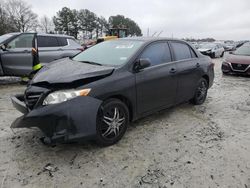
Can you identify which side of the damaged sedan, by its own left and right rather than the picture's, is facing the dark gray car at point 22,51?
right

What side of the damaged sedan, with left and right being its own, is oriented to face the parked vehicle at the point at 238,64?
back

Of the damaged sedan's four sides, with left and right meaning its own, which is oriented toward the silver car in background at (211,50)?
back

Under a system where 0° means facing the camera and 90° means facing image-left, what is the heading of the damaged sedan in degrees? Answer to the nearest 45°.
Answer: approximately 45°

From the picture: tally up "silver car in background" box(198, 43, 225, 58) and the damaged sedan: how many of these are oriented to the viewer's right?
0

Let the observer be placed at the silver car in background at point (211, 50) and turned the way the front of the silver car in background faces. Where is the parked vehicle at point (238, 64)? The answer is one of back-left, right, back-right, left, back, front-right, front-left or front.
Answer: front-left

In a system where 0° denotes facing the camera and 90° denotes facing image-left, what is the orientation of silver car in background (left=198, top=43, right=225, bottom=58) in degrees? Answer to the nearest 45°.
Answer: approximately 45°

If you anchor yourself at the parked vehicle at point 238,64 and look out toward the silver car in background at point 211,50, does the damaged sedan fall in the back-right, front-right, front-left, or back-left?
back-left
